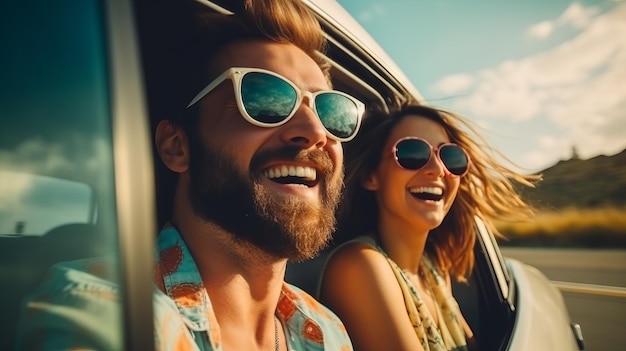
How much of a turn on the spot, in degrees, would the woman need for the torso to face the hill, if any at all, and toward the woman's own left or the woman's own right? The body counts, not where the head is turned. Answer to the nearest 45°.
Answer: approximately 135° to the woman's own left

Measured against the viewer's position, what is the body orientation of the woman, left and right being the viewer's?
facing the viewer and to the right of the viewer

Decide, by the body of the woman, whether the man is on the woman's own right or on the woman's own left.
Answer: on the woman's own right

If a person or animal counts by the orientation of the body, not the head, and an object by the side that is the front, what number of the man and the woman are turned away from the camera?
0

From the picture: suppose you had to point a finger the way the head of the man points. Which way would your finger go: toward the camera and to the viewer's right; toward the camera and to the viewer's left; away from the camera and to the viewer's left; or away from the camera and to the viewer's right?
toward the camera and to the viewer's right

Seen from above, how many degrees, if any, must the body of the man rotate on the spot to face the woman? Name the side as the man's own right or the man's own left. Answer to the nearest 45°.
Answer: approximately 90° to the man's own left
